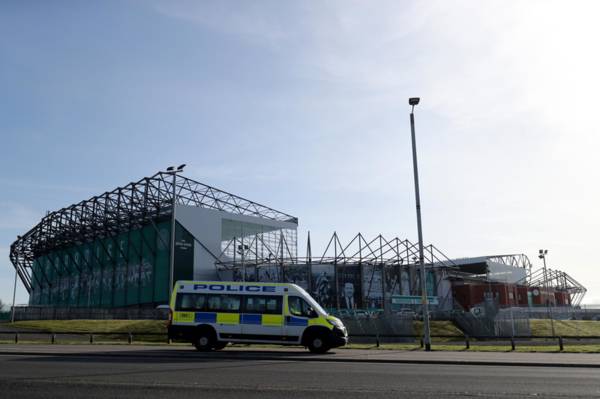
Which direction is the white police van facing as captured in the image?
to the viewer's right
